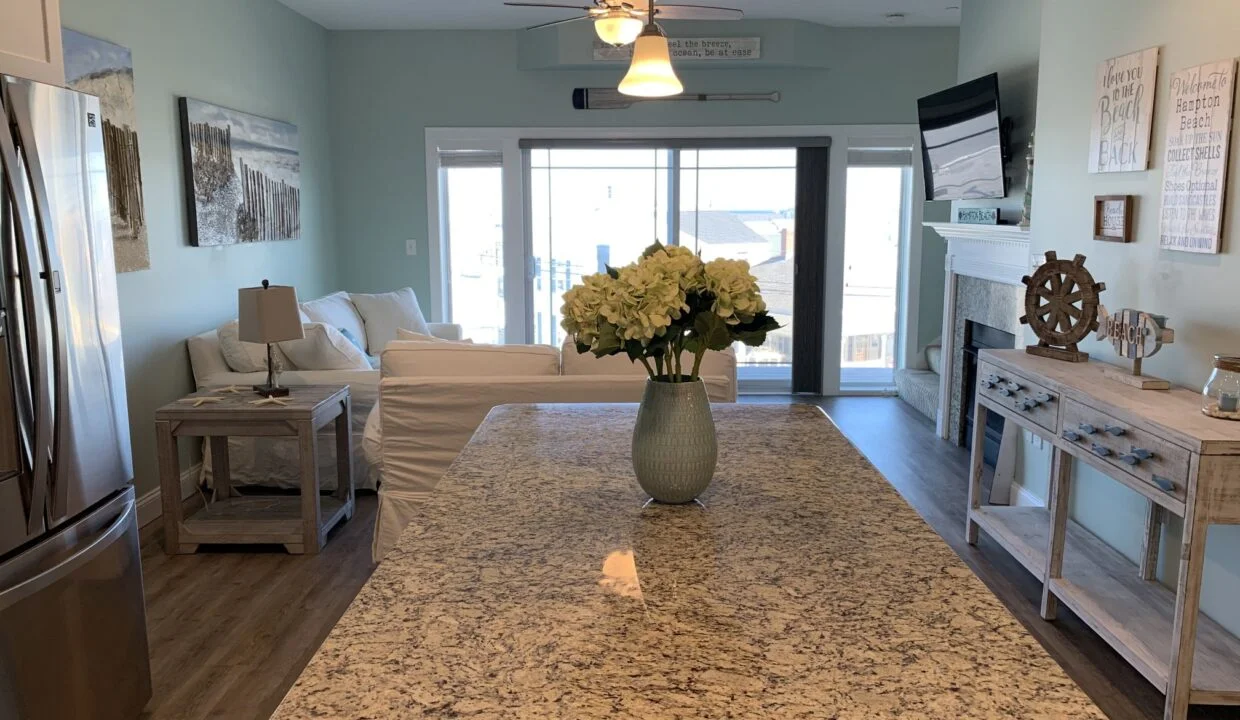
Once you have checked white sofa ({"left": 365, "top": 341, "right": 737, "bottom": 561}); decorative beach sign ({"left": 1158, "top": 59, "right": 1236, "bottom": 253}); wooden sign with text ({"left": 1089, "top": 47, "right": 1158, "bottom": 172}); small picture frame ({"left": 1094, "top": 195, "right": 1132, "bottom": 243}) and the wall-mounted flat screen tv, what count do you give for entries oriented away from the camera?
1

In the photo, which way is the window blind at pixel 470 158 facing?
toward the camera

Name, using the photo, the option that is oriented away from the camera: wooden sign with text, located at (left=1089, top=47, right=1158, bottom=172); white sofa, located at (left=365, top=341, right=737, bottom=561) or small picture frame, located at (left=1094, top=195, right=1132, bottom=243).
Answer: the white sofa

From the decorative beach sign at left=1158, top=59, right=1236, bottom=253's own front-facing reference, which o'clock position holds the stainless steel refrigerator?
The stainless steel refrigerator is roughly at 12 o'clock from the decorative beach sign.

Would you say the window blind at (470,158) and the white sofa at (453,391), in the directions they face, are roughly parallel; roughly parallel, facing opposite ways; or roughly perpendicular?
roughly parallel, facing opposite ways

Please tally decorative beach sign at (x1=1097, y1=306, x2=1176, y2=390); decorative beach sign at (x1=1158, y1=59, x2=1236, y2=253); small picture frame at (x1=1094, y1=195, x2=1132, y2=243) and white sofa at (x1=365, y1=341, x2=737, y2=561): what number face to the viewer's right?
0

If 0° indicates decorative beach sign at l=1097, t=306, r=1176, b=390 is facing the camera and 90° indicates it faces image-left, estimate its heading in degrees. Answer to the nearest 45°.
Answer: approximately 45°

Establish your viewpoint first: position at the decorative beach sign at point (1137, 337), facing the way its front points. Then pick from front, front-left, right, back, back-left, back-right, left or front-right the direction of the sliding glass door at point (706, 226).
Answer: right

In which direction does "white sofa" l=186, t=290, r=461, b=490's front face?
to the viewer's right

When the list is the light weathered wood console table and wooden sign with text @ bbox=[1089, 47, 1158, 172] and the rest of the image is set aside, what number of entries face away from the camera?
0

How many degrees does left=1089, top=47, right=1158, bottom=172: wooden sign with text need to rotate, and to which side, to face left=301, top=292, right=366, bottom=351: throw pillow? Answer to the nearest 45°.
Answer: approximately 45° to its right

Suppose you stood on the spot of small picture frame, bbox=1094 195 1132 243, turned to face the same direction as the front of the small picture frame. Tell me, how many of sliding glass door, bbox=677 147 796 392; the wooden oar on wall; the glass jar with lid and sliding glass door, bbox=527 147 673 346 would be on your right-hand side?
3

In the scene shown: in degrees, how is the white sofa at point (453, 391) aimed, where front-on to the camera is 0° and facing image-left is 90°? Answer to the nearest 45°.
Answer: approximately 180°

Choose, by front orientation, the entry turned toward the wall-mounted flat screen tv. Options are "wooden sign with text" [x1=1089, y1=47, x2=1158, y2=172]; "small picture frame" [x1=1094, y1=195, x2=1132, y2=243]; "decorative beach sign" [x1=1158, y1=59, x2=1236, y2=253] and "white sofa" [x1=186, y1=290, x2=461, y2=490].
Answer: the white sofa

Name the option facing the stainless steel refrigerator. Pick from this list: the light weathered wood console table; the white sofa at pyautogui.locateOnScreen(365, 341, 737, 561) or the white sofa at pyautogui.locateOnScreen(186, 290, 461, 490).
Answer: the light weathered wood console table

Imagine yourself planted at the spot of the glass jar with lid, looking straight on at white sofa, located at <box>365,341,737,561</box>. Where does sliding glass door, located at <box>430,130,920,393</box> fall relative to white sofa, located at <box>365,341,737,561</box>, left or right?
right
